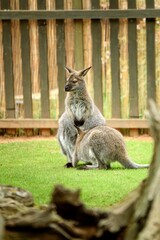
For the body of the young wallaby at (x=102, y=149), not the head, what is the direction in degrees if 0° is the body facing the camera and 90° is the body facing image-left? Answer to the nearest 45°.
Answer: approximately 90°

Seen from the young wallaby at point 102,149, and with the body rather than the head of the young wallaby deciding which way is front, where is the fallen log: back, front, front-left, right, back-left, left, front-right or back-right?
left

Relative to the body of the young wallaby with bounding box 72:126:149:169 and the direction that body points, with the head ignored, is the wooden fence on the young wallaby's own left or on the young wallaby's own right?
on the young wallaby's own right

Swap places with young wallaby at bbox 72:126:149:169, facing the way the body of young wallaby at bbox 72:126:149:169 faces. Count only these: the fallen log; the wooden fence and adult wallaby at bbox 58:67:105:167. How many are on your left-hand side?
1
